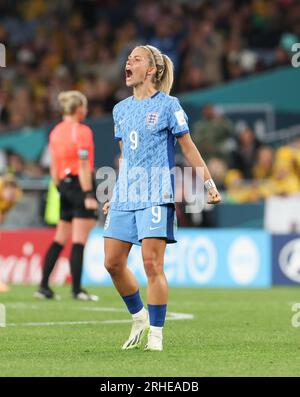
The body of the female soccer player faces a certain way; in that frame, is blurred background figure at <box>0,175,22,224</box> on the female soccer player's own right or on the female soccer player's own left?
on the female soccer player's own right

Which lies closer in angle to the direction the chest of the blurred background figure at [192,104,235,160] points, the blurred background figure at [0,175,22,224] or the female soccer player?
the female soccer player

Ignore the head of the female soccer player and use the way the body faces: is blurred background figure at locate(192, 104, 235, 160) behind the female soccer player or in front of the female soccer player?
behind

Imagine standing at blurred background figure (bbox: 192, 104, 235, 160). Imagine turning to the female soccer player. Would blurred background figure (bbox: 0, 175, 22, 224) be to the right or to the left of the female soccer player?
right

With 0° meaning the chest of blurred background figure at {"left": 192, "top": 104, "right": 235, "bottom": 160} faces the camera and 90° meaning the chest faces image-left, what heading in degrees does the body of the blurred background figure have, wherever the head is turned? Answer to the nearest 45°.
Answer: approximately 0°

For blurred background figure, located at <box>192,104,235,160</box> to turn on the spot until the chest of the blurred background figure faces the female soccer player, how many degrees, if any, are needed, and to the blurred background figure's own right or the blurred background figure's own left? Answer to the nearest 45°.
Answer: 0° — they already face them
